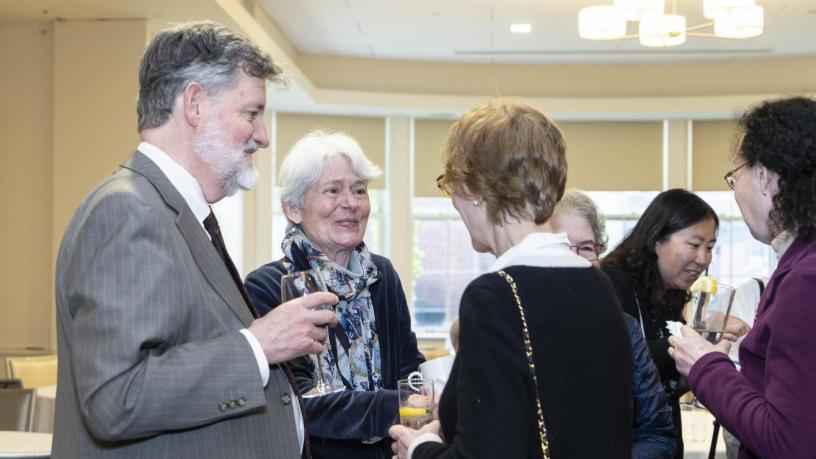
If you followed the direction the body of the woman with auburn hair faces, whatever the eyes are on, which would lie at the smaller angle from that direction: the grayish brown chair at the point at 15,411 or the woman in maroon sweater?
the grayish brown chair

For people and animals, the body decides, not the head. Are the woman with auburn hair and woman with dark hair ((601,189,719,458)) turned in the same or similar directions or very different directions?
very different directions

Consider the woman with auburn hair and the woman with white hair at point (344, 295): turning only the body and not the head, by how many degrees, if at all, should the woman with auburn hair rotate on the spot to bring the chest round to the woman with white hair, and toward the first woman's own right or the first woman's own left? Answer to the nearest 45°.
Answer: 0° — they already face them

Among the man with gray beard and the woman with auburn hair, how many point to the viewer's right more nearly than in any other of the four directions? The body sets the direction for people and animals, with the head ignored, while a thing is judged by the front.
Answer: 1

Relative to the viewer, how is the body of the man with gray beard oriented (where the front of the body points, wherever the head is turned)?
to the viewer's right

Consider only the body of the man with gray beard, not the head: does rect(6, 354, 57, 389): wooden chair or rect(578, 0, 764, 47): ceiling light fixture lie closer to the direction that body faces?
the ceiling light fixture

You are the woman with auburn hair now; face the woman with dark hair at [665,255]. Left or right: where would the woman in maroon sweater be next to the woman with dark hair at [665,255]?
right

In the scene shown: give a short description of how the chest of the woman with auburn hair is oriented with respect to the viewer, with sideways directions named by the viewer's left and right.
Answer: facing away from the viewer and to the left of the viewer

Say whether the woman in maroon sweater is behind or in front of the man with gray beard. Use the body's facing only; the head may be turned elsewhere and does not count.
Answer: in front

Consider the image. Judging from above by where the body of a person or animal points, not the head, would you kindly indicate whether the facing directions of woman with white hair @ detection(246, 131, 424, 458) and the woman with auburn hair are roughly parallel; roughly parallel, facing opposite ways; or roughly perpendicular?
roughly parallel, facing opposite ways

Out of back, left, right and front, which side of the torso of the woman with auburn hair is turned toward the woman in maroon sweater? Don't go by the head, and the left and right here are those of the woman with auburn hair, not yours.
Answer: right
